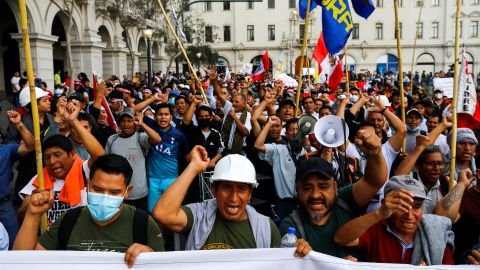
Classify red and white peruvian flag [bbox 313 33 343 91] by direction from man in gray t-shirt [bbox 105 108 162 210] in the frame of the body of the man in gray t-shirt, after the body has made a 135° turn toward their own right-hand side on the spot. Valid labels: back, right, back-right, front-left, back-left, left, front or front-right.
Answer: right

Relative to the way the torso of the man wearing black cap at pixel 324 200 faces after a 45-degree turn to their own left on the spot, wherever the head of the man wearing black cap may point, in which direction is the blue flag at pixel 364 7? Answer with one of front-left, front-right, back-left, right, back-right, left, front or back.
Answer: back-left

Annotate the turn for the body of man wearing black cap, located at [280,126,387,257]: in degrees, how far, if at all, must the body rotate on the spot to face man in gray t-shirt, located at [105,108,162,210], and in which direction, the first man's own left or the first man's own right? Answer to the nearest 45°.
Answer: approximately 135° to the first man's own right

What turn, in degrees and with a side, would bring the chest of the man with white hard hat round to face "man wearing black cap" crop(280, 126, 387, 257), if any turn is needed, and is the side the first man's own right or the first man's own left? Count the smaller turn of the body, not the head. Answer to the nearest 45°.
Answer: approximately 90° to the first man's own left

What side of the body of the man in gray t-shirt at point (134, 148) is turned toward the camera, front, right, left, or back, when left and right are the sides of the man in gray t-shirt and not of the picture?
front

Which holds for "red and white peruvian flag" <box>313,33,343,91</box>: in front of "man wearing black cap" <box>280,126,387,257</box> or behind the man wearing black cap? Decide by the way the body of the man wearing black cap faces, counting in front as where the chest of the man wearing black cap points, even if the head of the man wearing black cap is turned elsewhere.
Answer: behind

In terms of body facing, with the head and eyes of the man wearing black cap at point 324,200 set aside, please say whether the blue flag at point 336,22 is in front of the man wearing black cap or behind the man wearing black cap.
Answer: behind

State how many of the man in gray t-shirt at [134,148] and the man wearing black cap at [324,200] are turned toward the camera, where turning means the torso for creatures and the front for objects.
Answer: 2

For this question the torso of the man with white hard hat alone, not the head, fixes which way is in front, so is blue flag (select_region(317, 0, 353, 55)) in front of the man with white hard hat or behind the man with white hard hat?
behind

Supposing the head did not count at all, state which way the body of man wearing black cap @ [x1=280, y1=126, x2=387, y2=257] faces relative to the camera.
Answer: toward the camera
